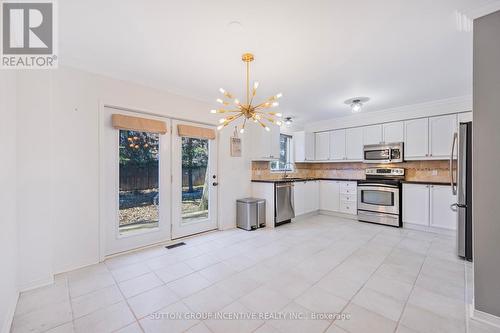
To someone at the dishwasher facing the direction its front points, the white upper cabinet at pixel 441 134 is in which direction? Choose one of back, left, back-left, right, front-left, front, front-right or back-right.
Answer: front-left

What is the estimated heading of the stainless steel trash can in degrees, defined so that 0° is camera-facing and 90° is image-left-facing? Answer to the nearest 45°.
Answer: approximately 315°

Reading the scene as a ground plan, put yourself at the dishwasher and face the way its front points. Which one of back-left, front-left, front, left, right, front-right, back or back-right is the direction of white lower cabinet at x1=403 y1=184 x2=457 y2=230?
front-left

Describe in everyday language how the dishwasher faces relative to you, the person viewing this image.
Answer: facing the viewer and to the right of the viewer

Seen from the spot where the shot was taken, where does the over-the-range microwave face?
facing the viewer

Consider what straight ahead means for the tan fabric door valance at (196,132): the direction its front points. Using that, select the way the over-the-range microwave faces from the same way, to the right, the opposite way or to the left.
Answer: to the right

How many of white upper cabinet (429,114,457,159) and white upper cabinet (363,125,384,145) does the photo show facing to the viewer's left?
0

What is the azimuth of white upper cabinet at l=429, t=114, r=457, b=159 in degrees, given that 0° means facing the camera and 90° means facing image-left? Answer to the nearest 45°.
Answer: approximately 0°

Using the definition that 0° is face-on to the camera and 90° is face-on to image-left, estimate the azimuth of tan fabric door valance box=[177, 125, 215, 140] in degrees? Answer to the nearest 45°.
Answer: approximately 315°

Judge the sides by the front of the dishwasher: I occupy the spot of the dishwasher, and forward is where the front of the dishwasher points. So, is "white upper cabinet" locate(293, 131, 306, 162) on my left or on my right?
on my left

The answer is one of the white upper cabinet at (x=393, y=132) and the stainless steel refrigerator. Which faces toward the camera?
the white upper cabinet

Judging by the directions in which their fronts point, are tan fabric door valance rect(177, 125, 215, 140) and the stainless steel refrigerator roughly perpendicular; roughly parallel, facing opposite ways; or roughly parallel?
roughly parallel, facing opposite ways

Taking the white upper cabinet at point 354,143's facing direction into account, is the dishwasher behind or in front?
in front

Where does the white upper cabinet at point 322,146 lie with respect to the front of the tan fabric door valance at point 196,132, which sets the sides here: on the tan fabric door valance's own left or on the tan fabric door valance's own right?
on the tan fabric door valance's own left

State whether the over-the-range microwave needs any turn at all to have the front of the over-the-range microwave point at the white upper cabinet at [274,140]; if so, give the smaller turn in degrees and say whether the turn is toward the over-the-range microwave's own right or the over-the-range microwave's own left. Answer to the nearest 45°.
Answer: approximately 45° to the over-the-range microwave's own right

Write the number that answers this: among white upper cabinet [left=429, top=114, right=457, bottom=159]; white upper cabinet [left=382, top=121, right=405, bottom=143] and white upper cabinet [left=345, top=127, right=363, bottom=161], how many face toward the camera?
3
